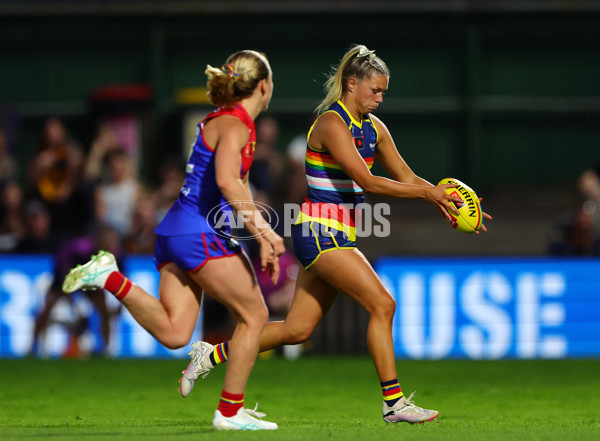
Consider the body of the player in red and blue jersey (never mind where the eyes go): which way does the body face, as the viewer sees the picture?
to the viewer's right

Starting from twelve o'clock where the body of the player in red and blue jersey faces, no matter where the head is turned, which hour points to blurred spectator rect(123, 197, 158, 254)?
The blurred spectator is roughly at 9 o'clock from the player in red and blue jersey.

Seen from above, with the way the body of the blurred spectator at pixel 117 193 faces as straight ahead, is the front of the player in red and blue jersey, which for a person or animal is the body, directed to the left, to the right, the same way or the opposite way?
to the left

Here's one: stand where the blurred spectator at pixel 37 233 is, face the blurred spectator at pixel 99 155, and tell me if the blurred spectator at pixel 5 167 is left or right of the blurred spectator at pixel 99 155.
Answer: left

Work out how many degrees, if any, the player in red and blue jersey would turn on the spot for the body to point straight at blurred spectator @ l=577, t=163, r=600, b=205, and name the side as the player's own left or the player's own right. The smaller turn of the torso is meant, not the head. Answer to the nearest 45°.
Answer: approximately 45° to the player's own left

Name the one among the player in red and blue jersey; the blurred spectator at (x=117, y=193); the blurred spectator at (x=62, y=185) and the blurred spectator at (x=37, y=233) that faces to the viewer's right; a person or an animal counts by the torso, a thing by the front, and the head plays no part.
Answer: the player in red and blue jersey

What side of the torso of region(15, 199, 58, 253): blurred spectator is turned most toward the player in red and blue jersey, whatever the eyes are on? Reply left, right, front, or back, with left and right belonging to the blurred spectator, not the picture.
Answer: front

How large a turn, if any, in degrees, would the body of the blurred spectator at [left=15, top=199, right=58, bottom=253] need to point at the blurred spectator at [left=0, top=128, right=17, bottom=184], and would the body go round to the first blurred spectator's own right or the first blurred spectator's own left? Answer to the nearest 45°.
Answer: approximately 180°

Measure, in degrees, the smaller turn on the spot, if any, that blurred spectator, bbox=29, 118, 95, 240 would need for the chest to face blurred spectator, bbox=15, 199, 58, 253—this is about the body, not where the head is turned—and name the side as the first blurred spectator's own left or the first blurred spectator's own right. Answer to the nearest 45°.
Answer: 0° — they already face them

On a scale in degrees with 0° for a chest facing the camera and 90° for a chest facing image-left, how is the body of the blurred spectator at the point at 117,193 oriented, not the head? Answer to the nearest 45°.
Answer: approximately 0°

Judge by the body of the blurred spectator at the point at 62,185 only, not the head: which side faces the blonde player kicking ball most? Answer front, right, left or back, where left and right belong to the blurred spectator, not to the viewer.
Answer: front

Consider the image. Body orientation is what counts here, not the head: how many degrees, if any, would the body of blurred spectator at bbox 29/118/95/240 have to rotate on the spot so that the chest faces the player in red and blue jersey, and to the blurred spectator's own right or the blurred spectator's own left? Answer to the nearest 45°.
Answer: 0° — they already face them

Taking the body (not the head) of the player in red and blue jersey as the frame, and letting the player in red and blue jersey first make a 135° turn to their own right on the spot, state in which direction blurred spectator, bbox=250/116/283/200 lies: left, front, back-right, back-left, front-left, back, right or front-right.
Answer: back-right

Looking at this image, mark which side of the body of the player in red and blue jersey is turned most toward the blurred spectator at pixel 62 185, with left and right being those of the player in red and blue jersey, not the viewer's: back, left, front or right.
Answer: left
